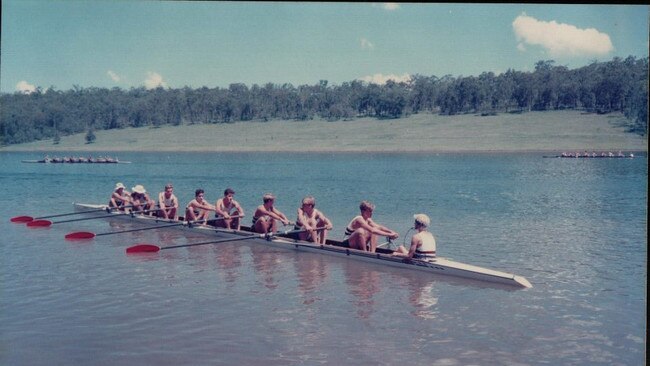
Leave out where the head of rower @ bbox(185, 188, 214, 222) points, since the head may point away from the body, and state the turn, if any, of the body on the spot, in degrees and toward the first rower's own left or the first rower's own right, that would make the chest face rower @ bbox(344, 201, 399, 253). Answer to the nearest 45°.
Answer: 0° — they already face them

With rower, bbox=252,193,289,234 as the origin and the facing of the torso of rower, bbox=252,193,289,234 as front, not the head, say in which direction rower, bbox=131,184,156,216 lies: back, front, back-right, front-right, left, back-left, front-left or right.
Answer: back

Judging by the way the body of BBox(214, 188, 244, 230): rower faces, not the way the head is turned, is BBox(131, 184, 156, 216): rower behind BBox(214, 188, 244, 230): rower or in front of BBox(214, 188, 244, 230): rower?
behind

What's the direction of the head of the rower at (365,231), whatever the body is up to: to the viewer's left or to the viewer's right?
to the viewer's right

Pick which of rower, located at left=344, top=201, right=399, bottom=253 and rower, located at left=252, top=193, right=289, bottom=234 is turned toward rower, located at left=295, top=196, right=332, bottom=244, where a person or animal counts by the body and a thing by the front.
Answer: rower, located at left=252, top=193, right=289, bottom=234

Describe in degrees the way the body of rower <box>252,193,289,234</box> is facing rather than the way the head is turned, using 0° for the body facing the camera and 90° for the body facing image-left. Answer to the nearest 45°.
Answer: approximately 315°

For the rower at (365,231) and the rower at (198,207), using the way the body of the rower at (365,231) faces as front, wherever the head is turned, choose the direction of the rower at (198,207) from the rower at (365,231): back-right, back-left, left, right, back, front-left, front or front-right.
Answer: back
